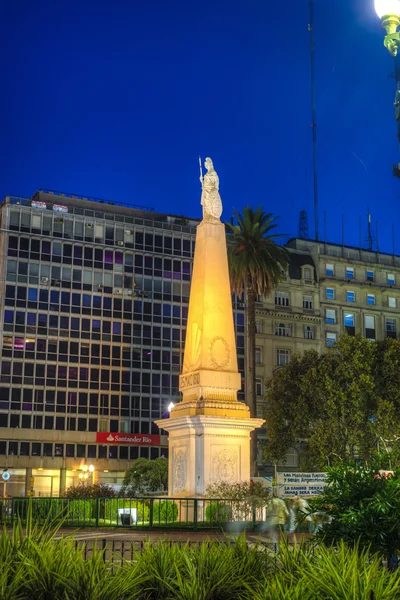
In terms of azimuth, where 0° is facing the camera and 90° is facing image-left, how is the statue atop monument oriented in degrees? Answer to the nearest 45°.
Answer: approximately 45°

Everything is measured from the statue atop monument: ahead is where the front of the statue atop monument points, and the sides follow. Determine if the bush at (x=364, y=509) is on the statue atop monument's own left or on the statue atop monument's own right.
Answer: on the statue atop monument's own left
